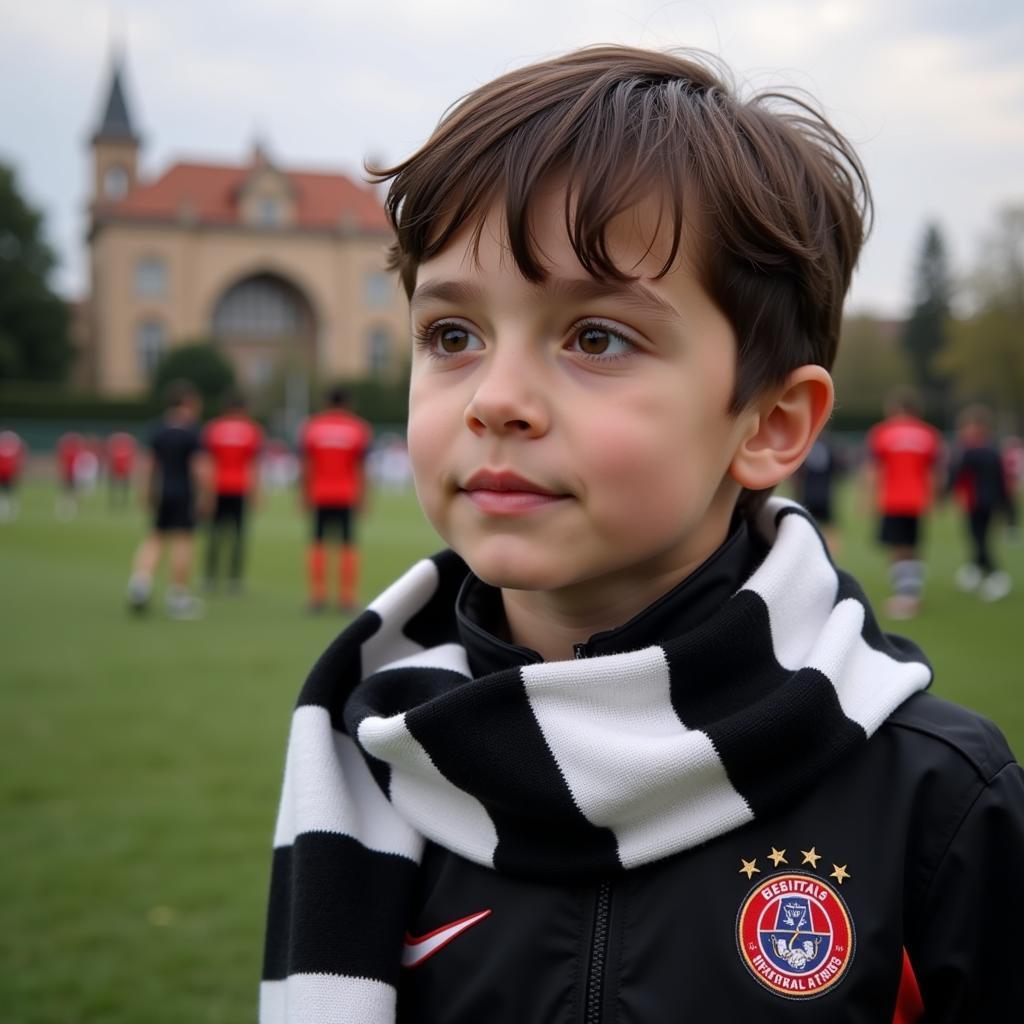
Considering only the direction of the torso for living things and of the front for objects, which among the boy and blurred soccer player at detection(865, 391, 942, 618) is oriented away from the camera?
the blurred soccer player

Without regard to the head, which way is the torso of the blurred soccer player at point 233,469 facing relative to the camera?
away from the camera

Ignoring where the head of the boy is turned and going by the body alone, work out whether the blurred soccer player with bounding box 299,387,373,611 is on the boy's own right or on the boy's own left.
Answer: on the boy's own right

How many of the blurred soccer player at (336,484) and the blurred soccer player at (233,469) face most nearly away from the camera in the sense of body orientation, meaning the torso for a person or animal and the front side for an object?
2

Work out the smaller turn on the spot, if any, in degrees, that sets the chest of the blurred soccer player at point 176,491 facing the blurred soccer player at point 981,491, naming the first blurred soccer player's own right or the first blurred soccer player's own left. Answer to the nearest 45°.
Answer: approximately 45° to the first blurred soccer player's own right

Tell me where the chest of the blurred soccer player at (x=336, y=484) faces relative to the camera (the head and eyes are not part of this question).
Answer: away from the camera

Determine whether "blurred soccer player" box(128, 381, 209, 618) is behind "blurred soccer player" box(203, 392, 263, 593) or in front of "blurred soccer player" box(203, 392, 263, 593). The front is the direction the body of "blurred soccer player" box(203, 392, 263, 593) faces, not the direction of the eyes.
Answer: behind

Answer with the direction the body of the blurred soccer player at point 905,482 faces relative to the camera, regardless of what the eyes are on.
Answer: away from the camera

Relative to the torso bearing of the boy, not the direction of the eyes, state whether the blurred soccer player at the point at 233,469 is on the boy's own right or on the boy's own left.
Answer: on the boy's own right
